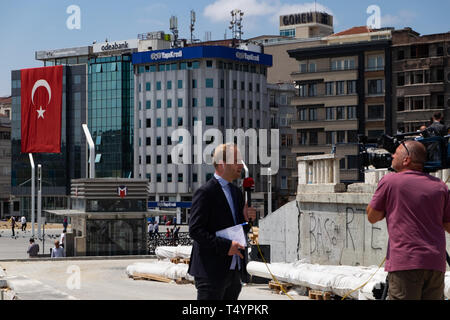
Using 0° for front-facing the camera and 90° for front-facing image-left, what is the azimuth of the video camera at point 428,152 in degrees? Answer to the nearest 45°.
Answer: approximately 90°

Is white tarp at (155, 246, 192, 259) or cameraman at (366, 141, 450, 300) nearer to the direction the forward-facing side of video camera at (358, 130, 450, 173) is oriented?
the white tarp

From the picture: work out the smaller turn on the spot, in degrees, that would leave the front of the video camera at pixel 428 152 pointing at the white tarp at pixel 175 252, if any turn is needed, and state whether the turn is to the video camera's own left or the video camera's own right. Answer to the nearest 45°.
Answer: approximately 45° to the video camera's own right

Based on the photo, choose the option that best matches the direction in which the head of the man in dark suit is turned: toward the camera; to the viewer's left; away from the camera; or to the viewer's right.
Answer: to the viewer's right

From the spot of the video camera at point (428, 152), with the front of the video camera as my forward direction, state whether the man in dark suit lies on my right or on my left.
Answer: on my left

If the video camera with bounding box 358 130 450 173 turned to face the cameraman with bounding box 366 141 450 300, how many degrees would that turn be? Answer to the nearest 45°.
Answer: approximately 90° to its left
